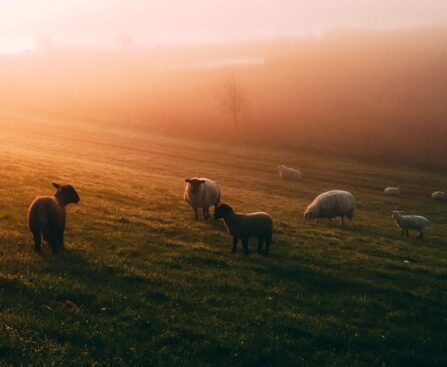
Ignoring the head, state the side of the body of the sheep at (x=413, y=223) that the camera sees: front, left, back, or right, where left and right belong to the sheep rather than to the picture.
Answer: left

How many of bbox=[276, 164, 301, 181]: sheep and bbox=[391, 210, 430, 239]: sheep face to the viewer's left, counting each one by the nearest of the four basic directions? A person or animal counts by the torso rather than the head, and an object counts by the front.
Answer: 2

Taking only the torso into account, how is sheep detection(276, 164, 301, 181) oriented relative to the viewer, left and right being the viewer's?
facing to the left of the viewer

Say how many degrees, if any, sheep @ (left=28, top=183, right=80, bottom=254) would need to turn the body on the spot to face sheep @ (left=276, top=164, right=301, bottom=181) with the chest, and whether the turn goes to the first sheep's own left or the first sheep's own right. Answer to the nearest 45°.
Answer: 0° — it already faces it

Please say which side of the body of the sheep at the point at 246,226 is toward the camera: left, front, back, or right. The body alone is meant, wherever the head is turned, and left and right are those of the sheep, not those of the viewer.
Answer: left

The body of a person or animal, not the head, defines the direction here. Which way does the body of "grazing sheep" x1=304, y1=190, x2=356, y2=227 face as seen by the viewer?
to the viewer's left

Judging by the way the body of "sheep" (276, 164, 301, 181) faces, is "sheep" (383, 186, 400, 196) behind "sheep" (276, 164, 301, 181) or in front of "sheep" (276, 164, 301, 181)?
behind
